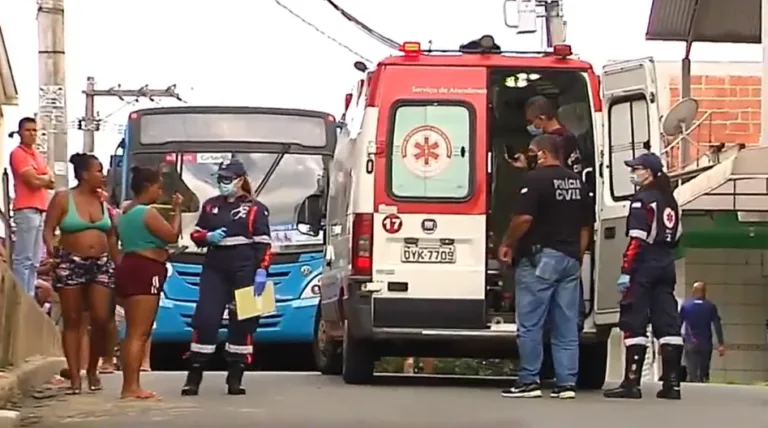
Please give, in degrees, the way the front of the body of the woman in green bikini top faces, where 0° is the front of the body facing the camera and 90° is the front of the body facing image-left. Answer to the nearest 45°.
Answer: approximately 315°

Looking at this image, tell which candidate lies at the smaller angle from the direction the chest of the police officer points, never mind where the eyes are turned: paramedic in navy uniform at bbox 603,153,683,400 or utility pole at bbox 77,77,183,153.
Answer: the utility pole

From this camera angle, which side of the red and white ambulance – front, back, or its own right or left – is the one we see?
back

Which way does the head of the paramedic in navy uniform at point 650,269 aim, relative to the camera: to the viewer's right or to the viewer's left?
to the viewer's left

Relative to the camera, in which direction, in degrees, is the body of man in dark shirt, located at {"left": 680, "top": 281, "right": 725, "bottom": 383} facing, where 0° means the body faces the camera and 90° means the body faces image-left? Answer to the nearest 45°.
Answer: approximately 180°

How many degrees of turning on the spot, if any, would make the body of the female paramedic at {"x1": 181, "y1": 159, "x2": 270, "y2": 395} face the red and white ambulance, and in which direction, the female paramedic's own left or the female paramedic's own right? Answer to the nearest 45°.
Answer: approximately 135° to the female paramedic's own left
